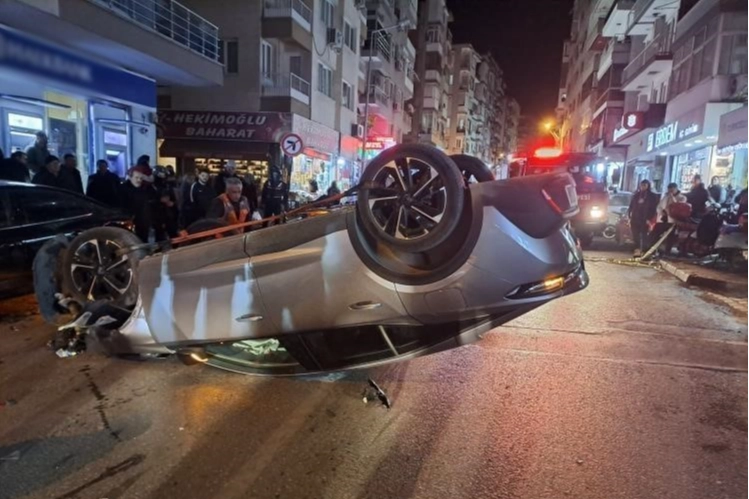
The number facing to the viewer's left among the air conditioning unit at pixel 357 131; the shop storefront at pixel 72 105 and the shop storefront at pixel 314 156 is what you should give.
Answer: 0

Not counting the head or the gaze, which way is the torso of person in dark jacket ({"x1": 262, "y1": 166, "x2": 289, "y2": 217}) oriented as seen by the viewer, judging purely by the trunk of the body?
toward the camera

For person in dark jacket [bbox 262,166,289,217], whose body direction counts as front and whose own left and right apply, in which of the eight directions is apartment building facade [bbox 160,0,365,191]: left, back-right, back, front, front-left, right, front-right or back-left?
back

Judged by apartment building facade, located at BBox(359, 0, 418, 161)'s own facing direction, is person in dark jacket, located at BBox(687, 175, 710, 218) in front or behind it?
in front

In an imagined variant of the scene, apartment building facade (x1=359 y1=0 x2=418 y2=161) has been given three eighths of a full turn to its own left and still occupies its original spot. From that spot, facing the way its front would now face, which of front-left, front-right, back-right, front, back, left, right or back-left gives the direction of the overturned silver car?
back

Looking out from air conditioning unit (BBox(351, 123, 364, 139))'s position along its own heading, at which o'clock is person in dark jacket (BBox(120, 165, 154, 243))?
The person in dark jacket is roughly at 2 o'clock from the air conditioning unit.

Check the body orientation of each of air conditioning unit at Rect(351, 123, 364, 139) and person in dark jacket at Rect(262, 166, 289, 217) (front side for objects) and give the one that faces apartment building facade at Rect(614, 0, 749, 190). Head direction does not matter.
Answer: the air conditioning unit

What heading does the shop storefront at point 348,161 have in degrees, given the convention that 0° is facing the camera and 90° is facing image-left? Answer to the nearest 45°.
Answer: approximately 315°

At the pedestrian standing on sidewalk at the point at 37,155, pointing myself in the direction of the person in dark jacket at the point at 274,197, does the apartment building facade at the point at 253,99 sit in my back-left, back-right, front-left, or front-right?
front-left

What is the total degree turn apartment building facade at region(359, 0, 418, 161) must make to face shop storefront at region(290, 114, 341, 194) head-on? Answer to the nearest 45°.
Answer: approximately 45° to its right

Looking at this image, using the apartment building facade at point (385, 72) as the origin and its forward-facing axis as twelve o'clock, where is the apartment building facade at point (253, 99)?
the apartment building facade at point (253, 99) is roughly at 2 o'clock from the apartment building facade at point (385, 72).

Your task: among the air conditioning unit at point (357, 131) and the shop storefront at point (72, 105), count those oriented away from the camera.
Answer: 0

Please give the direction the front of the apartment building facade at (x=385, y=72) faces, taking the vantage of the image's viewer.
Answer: facing the viewer and to the right of the viewer

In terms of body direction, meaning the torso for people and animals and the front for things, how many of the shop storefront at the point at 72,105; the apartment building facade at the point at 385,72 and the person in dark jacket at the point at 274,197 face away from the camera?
0

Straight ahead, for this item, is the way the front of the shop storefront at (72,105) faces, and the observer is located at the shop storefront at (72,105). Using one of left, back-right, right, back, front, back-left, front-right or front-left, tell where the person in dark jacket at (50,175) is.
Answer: front-right

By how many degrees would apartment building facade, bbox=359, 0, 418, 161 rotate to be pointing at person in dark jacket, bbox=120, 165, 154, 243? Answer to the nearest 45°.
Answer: approximately 45° to its right
